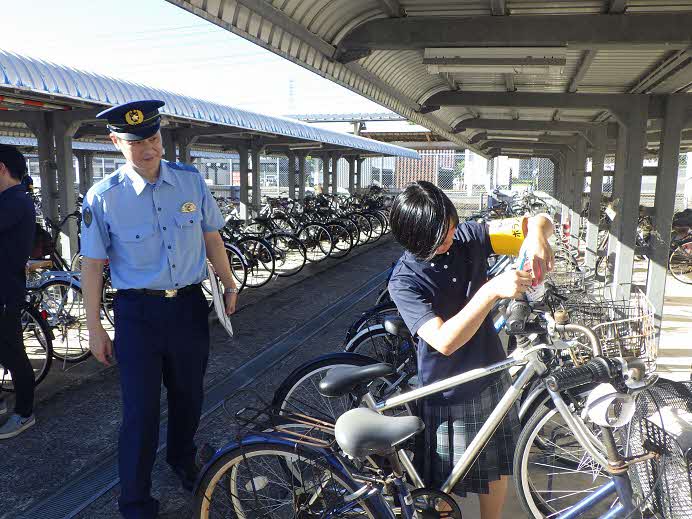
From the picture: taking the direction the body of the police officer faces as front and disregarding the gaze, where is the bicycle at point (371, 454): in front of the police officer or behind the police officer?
in front

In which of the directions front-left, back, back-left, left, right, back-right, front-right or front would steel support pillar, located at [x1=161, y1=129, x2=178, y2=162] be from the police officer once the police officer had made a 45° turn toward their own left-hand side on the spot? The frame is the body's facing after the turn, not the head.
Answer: back-left

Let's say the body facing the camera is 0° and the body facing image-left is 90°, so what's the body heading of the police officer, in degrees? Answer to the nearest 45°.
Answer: approximately 0°

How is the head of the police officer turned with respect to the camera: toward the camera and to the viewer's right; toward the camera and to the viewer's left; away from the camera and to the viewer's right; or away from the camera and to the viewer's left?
toward the camera and to the viewer's right

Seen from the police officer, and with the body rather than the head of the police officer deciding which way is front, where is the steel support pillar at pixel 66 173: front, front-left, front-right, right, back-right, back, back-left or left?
back

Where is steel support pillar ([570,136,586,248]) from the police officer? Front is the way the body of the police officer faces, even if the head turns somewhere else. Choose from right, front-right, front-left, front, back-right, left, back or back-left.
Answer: back-left

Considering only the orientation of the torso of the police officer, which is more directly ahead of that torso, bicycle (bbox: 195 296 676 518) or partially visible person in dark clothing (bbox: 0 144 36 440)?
the bicycle

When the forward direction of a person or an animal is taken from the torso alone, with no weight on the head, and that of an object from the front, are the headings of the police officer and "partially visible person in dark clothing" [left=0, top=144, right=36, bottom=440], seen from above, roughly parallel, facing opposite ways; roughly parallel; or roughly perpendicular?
roughly perpendicular

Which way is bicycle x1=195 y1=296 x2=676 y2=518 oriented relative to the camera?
to the viewer's right

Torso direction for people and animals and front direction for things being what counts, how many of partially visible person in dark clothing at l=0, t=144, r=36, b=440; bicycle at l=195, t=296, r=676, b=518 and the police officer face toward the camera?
1

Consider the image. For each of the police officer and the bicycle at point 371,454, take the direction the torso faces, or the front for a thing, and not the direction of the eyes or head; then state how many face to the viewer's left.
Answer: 0

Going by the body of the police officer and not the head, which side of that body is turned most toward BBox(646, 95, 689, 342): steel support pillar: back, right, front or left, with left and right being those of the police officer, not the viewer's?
left
